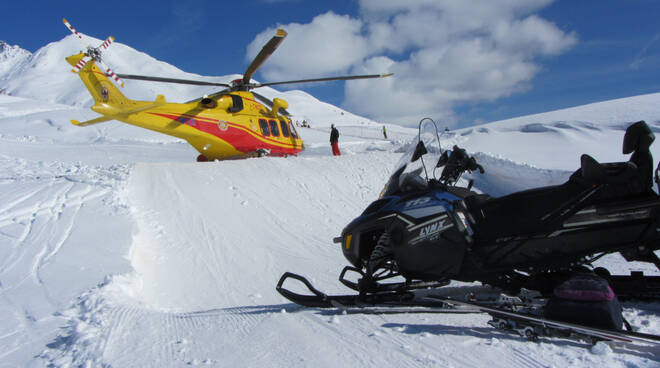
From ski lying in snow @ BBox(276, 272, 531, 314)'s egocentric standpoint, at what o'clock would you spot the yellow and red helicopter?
The yellow and red helicopter is roughly at 2 o'clock from the ski lying in snow.

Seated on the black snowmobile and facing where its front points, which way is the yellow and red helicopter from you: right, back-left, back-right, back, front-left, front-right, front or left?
front-right

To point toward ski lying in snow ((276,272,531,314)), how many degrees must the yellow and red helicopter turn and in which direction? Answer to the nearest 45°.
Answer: approximately 135° to its right

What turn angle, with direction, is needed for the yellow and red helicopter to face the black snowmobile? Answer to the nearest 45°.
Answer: approximately 135° to its right

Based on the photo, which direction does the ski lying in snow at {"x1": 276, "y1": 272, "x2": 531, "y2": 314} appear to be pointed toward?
to the viewer's left

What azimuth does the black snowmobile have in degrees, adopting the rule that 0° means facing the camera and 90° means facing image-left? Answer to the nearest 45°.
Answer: approximately 90°

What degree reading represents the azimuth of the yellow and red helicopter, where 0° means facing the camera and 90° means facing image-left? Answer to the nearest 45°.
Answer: approximately 225°
